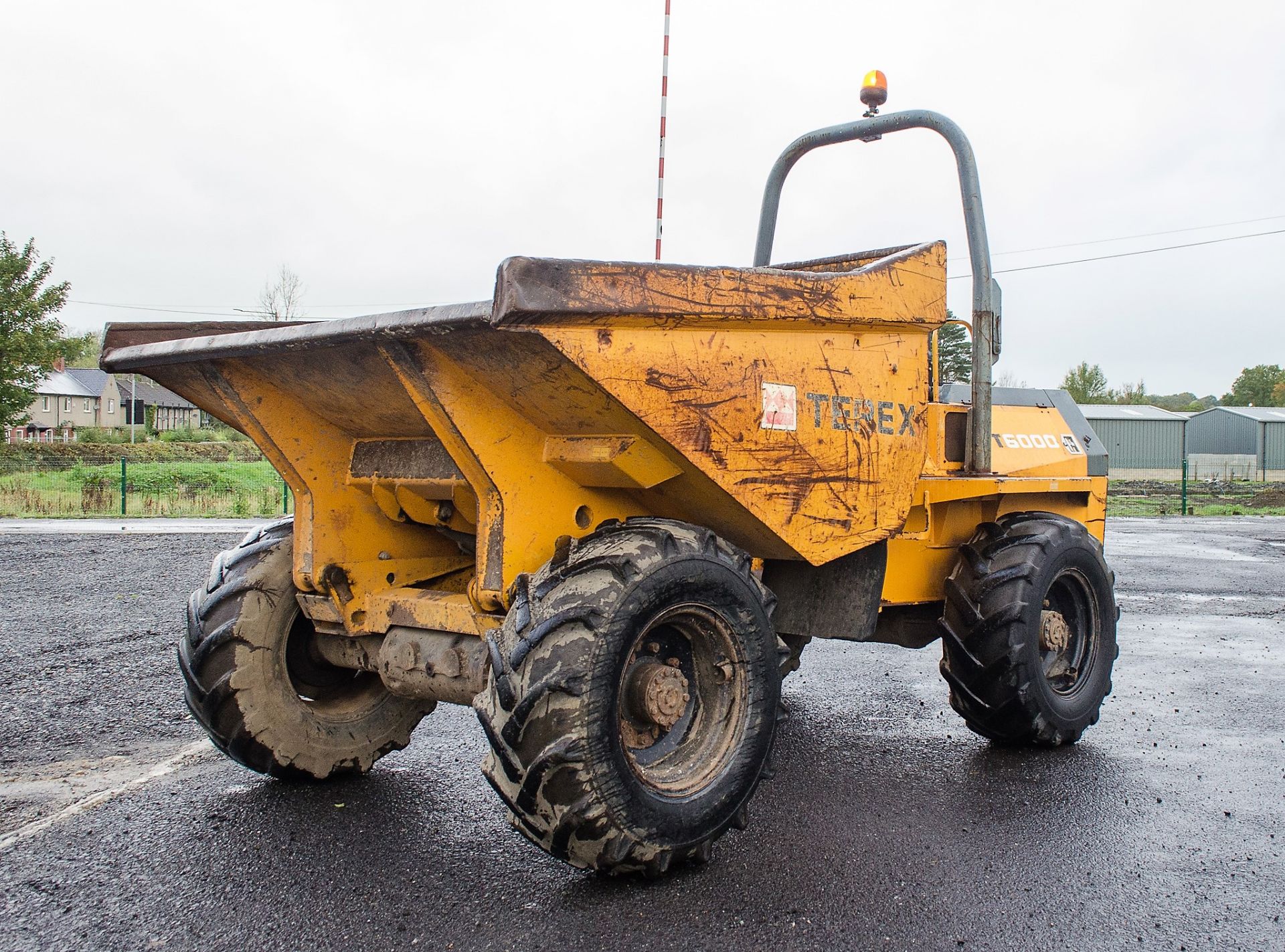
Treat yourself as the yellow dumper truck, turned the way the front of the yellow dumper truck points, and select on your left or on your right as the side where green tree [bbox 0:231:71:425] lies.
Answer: on your right

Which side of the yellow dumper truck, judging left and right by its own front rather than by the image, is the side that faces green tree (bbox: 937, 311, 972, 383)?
back

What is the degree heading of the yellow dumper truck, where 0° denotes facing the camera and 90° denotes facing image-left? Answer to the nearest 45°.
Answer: approximately 45°

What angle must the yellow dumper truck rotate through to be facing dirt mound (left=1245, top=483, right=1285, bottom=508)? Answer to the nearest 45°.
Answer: approximately 180°
